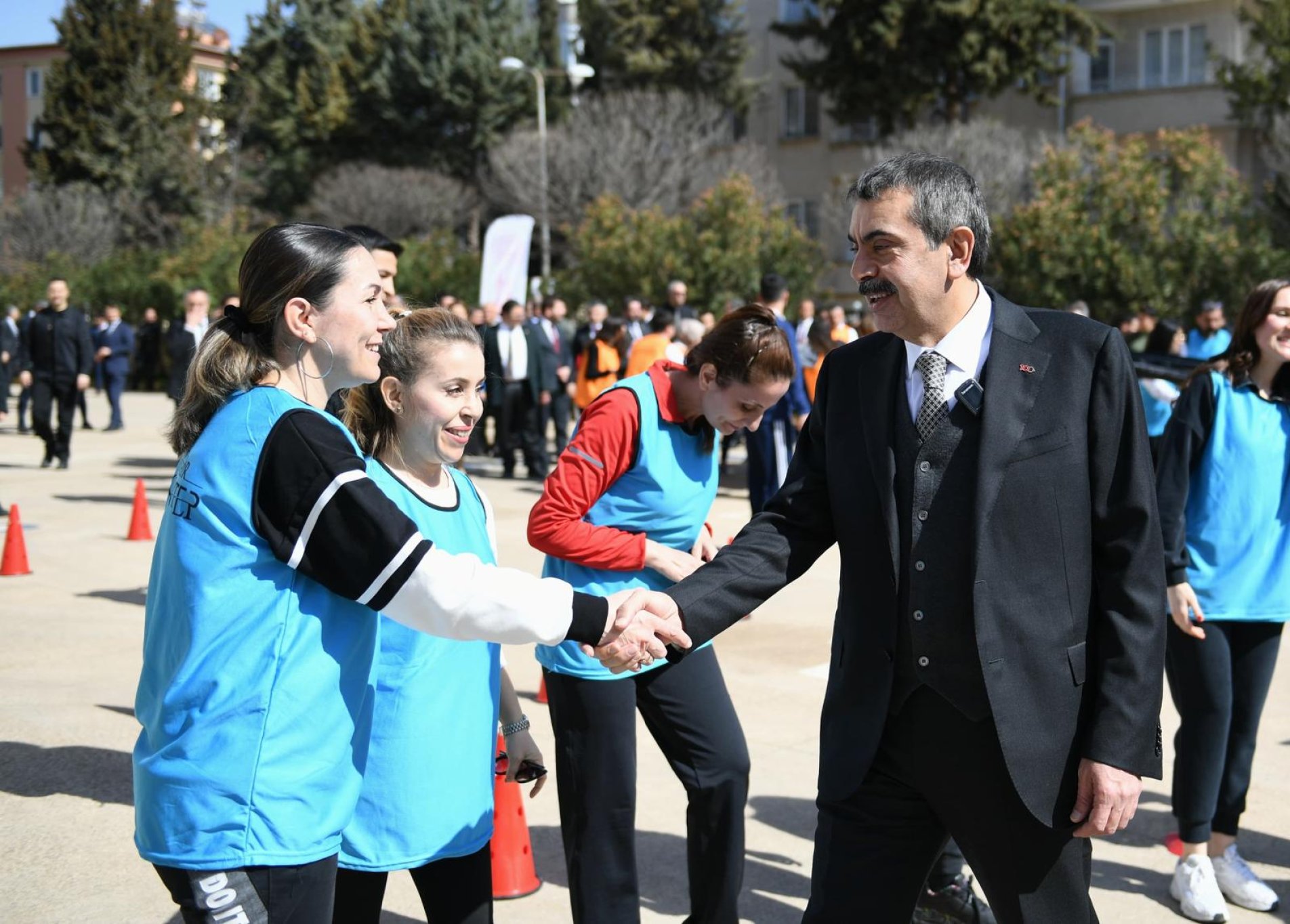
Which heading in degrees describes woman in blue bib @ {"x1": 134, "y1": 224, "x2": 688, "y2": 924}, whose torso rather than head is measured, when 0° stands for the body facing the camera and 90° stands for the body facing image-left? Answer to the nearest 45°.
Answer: approximately 270°

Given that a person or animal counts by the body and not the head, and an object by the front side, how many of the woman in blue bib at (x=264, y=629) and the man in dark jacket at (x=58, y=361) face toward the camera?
1

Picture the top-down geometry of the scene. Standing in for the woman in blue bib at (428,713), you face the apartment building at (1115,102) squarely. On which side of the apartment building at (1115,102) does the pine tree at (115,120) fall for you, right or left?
left

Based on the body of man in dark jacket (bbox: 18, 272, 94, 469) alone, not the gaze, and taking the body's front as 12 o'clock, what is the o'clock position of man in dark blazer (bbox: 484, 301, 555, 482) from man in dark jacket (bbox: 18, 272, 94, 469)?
man in dark blazer (bbox: 484, 301, 555, 482) is roughly at 10 o'clock from man in dark jacket (bbox: 18, 272, 94, 469).

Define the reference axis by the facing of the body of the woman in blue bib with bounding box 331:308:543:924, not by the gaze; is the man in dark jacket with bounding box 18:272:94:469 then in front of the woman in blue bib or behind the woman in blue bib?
behind

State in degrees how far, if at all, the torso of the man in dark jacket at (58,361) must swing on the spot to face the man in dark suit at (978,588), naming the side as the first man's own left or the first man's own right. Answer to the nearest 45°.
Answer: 0° — they already face them

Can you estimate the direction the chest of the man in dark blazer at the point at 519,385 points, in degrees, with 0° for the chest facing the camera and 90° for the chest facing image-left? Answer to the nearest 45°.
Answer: approximately 0°

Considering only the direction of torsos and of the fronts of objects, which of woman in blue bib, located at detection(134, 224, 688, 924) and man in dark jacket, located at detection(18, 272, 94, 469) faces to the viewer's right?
the woman in blue bib

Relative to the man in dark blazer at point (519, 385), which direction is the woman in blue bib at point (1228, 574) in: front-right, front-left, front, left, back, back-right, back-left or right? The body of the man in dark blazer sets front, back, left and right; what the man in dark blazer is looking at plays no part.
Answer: front

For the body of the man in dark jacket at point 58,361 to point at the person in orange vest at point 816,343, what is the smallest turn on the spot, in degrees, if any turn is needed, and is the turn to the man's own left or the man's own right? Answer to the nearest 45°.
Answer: approximately 45° to the man's own left

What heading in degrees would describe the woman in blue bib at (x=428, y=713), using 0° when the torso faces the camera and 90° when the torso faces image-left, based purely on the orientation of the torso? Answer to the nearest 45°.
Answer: approximately 315°

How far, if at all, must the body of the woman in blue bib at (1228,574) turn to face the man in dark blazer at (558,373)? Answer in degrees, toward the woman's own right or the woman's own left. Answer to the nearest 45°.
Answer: approximately 180°

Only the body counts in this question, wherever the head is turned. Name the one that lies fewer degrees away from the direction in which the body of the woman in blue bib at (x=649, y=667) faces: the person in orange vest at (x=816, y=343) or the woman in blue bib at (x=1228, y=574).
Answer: the woman in blue bib

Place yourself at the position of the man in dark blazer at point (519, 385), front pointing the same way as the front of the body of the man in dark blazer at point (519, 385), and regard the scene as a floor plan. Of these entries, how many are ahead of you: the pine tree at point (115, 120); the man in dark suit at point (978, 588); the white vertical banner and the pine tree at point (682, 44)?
1
